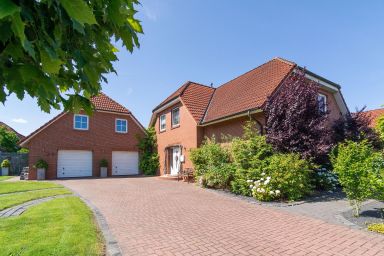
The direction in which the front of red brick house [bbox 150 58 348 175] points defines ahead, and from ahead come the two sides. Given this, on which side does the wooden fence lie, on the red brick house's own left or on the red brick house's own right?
on the red brick house's own right

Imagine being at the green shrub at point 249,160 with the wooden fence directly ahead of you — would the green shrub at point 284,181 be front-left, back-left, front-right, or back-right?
back-left

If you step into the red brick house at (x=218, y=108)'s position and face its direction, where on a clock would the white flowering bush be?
The white flowering bush is roughly at 10 o'clock from the red brick house.

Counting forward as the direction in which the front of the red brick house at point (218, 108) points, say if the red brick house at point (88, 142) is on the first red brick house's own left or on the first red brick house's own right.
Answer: on the first red brick house's own right

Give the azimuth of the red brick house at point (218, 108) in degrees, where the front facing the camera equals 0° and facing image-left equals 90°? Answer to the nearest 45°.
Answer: approximately 45°
